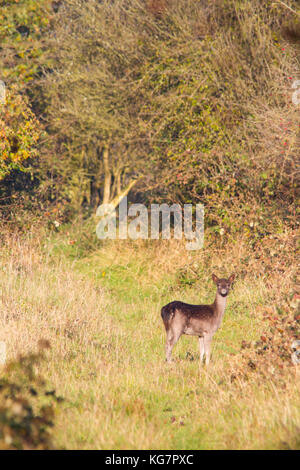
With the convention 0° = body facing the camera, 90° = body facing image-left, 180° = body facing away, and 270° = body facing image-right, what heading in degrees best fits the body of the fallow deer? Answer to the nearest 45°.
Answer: approximately 270°
